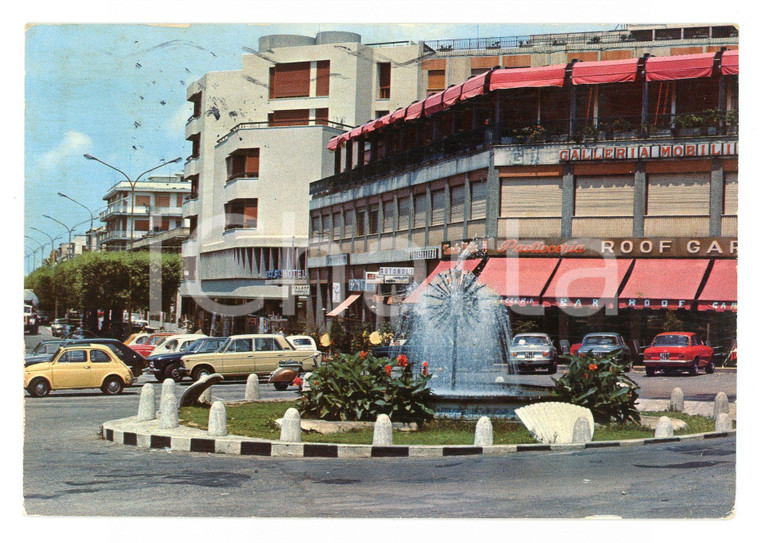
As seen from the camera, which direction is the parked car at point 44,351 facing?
to the viewer's left

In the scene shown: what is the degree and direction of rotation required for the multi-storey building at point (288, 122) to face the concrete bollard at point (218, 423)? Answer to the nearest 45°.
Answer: approximately 45° to its left

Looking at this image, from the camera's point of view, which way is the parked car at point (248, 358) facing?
to the viewer's left

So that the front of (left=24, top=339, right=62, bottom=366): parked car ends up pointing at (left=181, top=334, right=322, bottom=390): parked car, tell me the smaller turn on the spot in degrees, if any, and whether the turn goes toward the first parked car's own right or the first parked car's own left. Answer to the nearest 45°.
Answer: approximately 135° to the first parked car's own right

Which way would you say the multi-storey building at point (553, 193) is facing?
toward the camera

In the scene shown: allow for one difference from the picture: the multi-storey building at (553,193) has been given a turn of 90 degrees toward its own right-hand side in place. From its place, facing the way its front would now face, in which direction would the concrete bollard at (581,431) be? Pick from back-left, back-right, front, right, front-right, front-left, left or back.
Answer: left

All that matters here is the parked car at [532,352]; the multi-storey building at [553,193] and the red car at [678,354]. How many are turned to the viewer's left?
0
